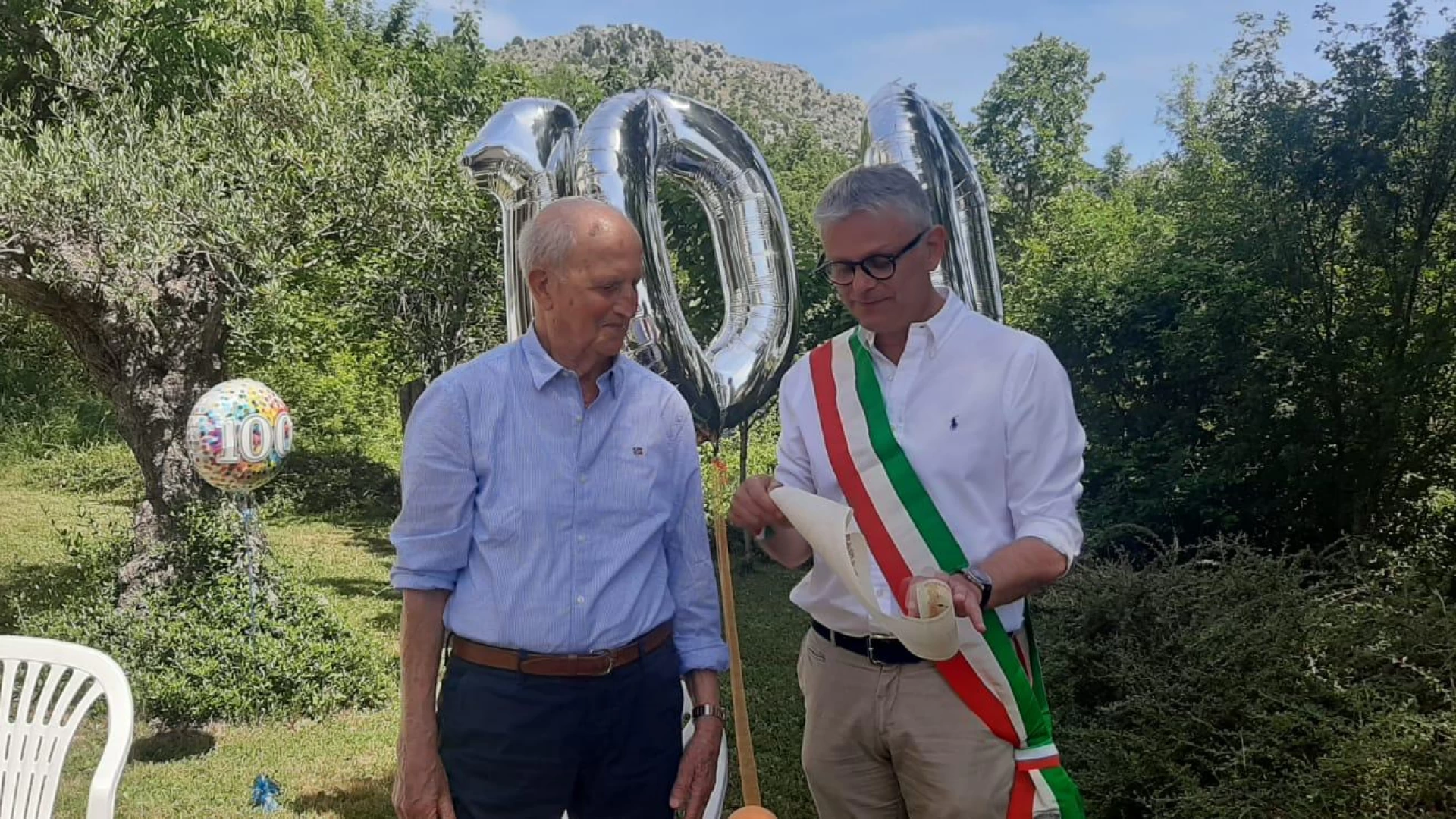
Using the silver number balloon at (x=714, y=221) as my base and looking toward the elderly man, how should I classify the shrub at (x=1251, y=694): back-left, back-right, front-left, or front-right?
back-left

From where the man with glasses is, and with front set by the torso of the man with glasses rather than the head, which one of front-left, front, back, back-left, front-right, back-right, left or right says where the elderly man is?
front-right

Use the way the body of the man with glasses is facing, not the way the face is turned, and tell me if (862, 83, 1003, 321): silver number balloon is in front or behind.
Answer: behind

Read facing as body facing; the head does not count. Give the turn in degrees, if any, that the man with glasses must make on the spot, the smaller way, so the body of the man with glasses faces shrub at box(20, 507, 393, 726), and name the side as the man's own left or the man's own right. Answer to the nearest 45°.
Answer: approximately 90° to the man's own right

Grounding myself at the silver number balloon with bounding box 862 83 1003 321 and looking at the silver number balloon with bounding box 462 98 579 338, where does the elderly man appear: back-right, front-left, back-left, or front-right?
front-left

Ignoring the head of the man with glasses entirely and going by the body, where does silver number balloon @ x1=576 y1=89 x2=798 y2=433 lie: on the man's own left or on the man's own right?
on the man's own right

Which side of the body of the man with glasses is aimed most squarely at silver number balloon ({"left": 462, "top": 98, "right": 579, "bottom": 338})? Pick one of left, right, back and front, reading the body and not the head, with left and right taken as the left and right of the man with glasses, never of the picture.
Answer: right

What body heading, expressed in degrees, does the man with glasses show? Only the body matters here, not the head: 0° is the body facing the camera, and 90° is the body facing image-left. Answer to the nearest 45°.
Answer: approximately 45°

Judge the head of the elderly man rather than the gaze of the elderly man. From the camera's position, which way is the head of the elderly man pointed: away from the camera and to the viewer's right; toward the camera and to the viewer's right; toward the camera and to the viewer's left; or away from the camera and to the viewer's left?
toward the camera and to the viewer's right

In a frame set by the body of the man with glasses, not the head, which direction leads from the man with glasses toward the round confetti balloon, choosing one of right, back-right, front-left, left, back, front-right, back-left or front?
right

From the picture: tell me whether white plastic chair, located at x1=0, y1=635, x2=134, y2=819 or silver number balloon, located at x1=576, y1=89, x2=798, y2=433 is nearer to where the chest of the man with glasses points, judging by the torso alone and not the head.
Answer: the white plastic chair

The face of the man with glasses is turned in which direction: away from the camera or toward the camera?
toward the camera

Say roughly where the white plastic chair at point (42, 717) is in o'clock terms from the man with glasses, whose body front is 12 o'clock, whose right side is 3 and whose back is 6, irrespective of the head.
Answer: The white plastic chair is roughly at 2 o'clock from the man with glasses.
